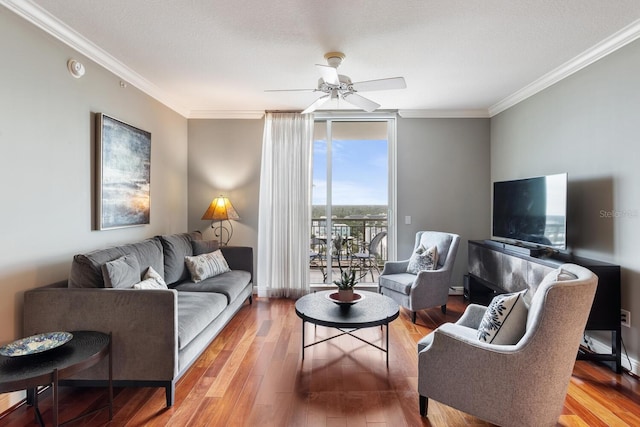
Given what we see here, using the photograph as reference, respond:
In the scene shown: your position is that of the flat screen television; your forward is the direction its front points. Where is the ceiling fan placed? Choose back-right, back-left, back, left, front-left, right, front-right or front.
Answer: front

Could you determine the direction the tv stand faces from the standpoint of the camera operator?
facing the viewer and to the left of the viewer

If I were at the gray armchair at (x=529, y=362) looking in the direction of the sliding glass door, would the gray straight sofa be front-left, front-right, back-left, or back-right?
front-left

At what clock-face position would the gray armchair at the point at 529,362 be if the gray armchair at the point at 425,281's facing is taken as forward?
the gray armchair at the point at 529,362 is roughly at 10 o'clock from the gray armchair at the point at 425,281.

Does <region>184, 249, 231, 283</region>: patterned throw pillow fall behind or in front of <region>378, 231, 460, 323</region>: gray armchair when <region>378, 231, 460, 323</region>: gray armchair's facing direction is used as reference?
in front

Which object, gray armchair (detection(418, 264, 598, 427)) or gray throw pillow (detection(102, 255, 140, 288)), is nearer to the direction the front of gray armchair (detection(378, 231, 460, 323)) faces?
the gray throw pillow

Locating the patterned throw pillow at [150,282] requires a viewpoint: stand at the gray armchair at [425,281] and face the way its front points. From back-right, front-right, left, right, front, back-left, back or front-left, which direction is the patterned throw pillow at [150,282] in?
front

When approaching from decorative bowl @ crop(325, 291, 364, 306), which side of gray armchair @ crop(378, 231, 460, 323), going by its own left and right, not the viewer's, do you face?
front

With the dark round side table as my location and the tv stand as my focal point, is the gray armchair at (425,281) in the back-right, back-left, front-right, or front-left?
front-left

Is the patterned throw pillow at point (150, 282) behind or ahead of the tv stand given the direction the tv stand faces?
ahead

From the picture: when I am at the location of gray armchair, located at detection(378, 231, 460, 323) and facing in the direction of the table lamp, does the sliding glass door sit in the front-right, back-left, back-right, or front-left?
front-right

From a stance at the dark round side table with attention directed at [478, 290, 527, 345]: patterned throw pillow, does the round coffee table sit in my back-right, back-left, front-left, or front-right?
front-left

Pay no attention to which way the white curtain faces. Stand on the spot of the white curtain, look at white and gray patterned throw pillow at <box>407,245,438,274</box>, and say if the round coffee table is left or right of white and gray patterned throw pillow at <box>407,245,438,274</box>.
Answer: right
